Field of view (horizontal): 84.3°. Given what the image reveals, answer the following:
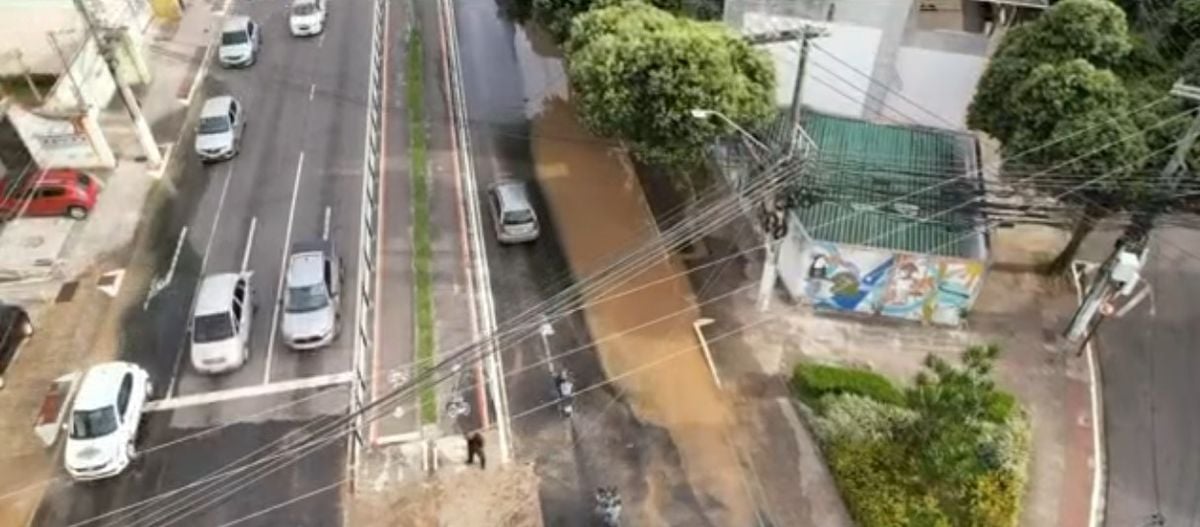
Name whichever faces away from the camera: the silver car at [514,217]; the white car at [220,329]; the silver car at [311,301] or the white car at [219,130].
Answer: the silver car at [514,217]

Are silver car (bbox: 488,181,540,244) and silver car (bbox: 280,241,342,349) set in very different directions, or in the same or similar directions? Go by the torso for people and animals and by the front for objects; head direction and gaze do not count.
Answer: very different directions

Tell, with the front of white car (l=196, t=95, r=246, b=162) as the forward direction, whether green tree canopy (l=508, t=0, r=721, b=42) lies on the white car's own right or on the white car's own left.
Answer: on the white car's own left

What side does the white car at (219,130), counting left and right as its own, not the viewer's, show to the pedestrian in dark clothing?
front

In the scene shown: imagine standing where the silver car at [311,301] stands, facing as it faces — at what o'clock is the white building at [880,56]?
The white building is roughly at 9 o'clock from the silver car.

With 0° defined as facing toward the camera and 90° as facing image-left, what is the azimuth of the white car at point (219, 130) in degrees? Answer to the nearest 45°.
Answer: approximately 0°

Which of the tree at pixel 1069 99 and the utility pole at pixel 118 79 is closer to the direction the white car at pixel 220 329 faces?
the tree

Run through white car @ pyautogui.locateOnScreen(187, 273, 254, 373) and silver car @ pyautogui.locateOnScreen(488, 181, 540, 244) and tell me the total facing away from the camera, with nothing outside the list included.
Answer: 1

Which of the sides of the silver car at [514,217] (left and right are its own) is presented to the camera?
back

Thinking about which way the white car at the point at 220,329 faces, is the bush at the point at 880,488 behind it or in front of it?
in front

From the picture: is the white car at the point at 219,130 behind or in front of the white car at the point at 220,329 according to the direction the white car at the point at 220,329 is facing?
behind

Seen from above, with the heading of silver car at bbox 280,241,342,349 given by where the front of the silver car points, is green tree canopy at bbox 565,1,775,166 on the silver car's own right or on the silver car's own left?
on the silver car's own left
